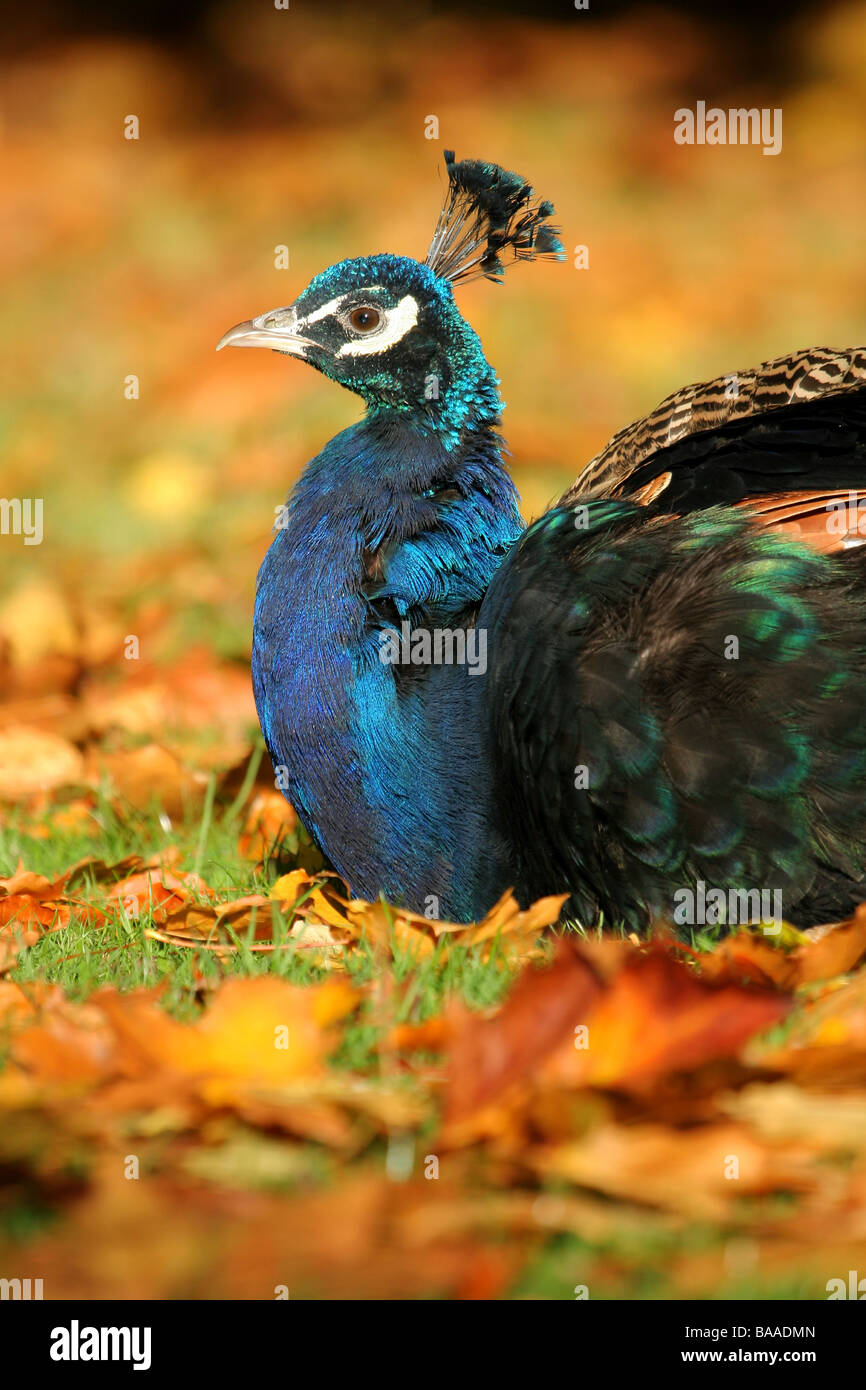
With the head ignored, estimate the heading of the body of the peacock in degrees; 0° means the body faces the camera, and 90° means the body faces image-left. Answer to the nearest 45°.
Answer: approximately 90°
